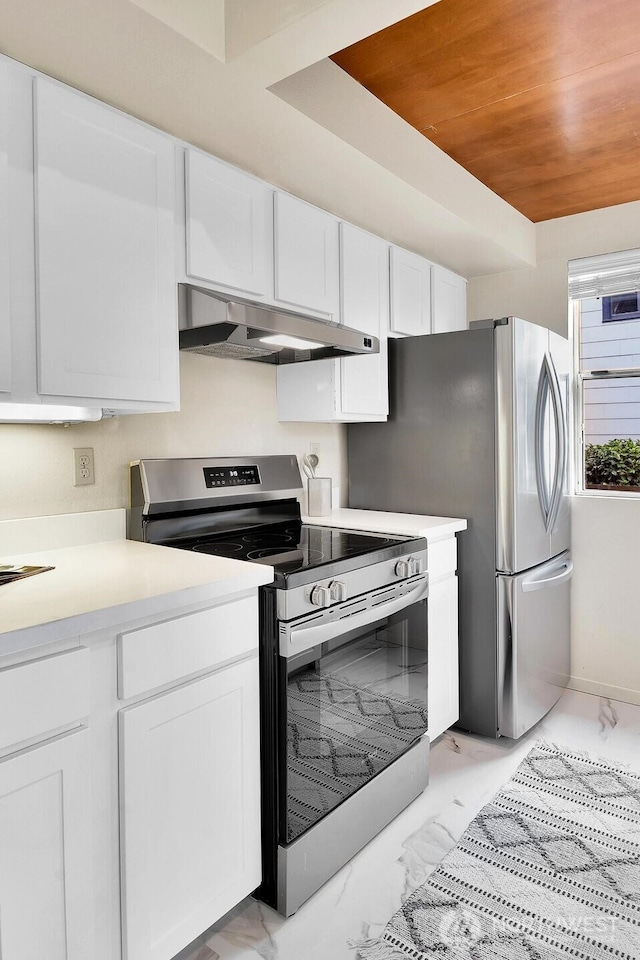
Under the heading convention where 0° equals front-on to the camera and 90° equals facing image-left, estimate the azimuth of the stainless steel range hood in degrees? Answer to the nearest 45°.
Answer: approximately 315°

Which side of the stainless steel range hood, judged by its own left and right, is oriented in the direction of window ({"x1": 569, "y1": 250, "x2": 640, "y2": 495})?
left

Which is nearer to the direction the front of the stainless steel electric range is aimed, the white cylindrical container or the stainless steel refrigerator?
the stainless steel refrigerator

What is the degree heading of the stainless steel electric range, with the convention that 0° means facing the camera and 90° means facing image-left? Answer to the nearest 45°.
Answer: approximately 315°

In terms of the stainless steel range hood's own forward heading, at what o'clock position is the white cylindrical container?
The white cylindrical container is roughly at 8 o'clock from the stainless steel range hood.

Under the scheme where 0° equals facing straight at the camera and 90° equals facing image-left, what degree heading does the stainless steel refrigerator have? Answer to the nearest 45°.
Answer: approximately 315°

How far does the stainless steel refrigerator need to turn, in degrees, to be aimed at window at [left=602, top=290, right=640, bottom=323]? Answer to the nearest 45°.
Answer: approximately 90° to its left

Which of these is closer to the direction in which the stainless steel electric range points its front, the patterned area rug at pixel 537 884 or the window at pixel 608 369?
the patterned area rug
